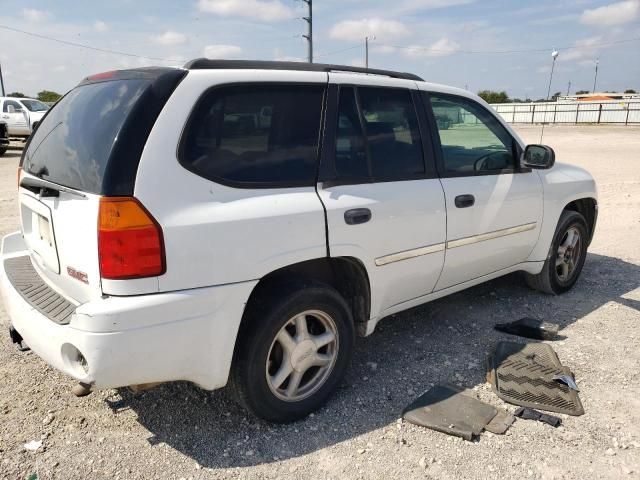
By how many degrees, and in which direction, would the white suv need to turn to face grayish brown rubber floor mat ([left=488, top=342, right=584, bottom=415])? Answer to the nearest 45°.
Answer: approximately 45° to its right

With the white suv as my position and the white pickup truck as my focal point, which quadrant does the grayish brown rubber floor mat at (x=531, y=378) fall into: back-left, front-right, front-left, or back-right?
back-right

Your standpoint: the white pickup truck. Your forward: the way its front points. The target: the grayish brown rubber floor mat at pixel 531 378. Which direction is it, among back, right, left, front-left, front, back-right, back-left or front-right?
front-right

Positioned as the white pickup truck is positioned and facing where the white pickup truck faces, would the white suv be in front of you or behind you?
in front

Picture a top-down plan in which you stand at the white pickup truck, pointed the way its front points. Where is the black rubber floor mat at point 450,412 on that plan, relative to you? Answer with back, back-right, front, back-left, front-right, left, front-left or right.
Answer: front-right

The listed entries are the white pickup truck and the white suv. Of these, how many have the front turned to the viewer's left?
0

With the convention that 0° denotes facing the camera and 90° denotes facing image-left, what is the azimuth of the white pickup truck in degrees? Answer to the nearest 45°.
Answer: approximately 315°

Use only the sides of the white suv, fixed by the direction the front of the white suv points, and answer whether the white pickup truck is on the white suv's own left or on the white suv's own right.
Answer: on the white suv's own left

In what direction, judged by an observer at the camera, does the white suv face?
facing away from the viewer and to the right of the viewer
